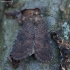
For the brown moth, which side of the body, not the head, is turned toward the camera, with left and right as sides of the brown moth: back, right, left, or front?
back
